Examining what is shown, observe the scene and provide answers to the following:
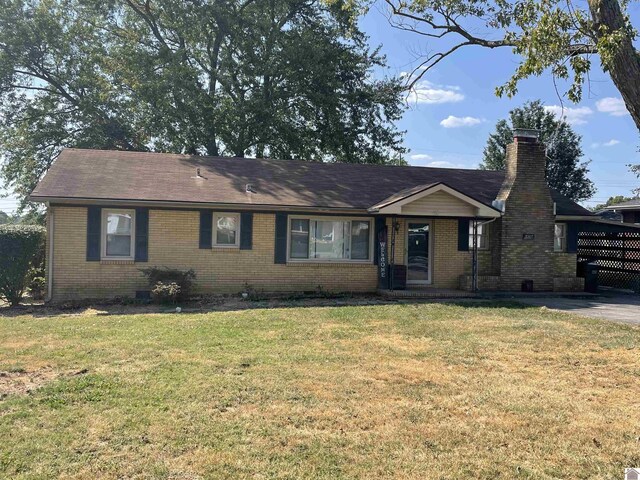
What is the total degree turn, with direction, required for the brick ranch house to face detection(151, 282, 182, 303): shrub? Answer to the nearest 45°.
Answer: approximately 45° to its right

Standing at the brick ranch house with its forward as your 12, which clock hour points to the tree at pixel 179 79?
The tree is roughly at 5 o'clock from the brick ranch house.

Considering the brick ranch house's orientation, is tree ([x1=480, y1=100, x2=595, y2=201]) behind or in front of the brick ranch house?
behind

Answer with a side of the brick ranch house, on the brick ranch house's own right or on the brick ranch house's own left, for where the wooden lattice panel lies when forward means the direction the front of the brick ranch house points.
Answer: on the brick ranch house's own left

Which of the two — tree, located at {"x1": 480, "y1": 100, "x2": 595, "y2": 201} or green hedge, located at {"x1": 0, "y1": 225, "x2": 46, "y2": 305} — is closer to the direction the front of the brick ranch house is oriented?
the green hedge

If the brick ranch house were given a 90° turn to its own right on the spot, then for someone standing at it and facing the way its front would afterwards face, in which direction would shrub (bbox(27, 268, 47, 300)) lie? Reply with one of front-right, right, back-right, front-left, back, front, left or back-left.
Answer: front

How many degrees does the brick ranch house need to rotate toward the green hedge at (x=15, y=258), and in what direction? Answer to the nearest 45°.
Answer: approximately 90° to its right

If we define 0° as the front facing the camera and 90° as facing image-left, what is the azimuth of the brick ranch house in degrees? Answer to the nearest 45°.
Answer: approximately 0°

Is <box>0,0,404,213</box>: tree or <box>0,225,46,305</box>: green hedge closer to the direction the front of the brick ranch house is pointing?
the green hedge

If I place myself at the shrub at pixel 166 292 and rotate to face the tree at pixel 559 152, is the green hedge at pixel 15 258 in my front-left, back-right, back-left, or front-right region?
back-left

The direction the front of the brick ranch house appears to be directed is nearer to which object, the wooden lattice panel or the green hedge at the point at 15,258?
the green hedge
